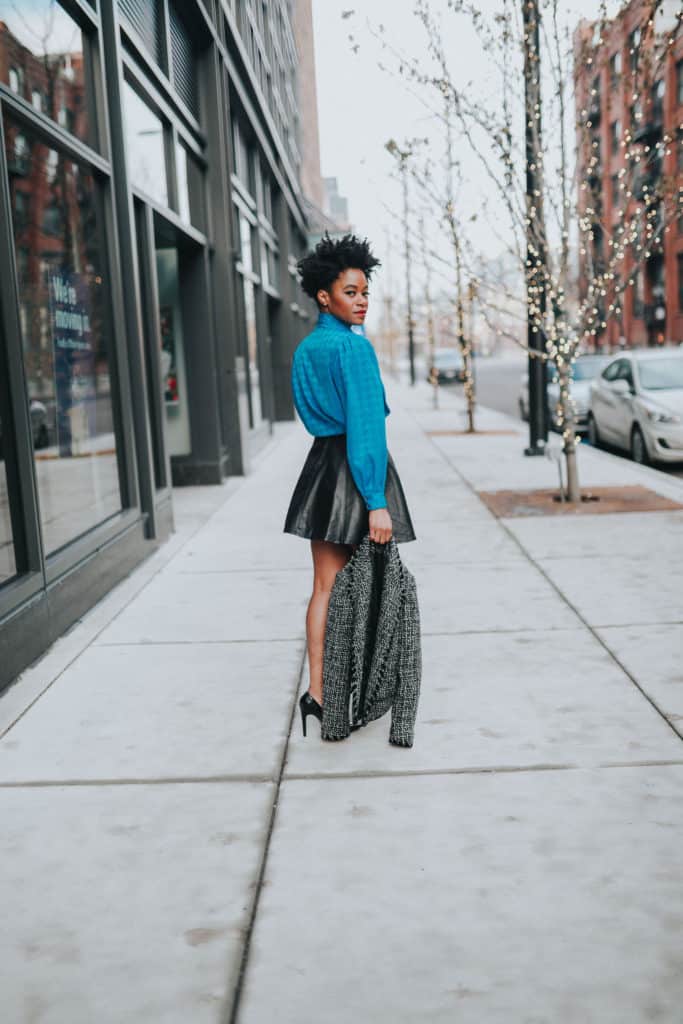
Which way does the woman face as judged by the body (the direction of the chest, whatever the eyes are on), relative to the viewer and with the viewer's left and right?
facing away from the viewer and to the right of the viewer

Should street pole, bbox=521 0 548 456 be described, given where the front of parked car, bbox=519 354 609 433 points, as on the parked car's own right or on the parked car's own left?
on the parked car's own right

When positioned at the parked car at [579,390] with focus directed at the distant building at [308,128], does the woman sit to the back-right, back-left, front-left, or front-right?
back-left

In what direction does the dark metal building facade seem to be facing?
to the viewer's right

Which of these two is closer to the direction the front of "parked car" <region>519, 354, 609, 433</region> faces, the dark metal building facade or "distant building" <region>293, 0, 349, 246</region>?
the dark metal building facade

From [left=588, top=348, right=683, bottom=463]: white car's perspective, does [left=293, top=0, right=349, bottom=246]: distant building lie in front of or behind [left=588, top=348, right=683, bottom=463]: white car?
behind

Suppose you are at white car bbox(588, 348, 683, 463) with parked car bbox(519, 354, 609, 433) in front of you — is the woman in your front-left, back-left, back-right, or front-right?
back-left

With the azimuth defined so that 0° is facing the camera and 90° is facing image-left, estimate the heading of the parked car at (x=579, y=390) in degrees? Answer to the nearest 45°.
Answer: approximately 315°

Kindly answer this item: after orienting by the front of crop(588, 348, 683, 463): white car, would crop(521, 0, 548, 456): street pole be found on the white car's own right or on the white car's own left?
on the white car's own right

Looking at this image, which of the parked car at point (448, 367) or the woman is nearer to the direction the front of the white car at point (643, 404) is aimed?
the woman

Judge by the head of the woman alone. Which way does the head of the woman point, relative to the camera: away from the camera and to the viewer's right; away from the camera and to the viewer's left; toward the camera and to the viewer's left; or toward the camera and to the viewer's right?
toward the camera and to the viewer's right
